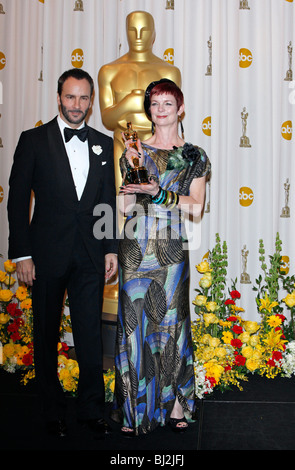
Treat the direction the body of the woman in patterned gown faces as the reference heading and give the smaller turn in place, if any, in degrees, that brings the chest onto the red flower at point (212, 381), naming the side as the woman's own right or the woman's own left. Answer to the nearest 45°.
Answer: approximately 135° to the woman's own left

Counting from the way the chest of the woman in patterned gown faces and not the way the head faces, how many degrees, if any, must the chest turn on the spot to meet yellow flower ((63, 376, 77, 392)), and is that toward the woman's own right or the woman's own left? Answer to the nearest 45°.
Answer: approximately 135° to the woman's own right

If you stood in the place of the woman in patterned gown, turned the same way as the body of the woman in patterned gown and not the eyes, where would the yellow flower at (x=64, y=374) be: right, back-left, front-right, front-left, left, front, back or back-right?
back-right

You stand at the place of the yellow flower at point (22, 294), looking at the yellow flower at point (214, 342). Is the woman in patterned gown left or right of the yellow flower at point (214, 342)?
right

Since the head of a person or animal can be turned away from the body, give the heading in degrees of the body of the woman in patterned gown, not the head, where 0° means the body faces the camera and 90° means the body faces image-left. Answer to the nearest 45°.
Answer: approximately 0°

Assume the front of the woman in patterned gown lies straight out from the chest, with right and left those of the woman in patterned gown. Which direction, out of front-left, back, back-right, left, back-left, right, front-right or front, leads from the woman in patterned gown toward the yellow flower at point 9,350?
back-right

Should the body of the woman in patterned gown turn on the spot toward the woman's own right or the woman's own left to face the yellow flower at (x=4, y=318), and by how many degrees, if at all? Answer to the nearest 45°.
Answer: approximately 135° to the woman's own right

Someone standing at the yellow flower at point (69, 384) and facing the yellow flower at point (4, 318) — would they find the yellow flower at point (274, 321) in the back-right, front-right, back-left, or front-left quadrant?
back-right

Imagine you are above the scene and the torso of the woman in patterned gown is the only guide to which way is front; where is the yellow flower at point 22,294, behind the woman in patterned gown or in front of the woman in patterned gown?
behind

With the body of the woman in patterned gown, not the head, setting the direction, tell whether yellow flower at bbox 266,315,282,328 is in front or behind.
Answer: behind

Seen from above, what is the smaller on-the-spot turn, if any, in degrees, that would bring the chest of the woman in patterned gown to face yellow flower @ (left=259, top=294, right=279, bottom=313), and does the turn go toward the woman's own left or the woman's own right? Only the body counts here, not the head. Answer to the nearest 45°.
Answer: approximately 135° to the woman's own left
